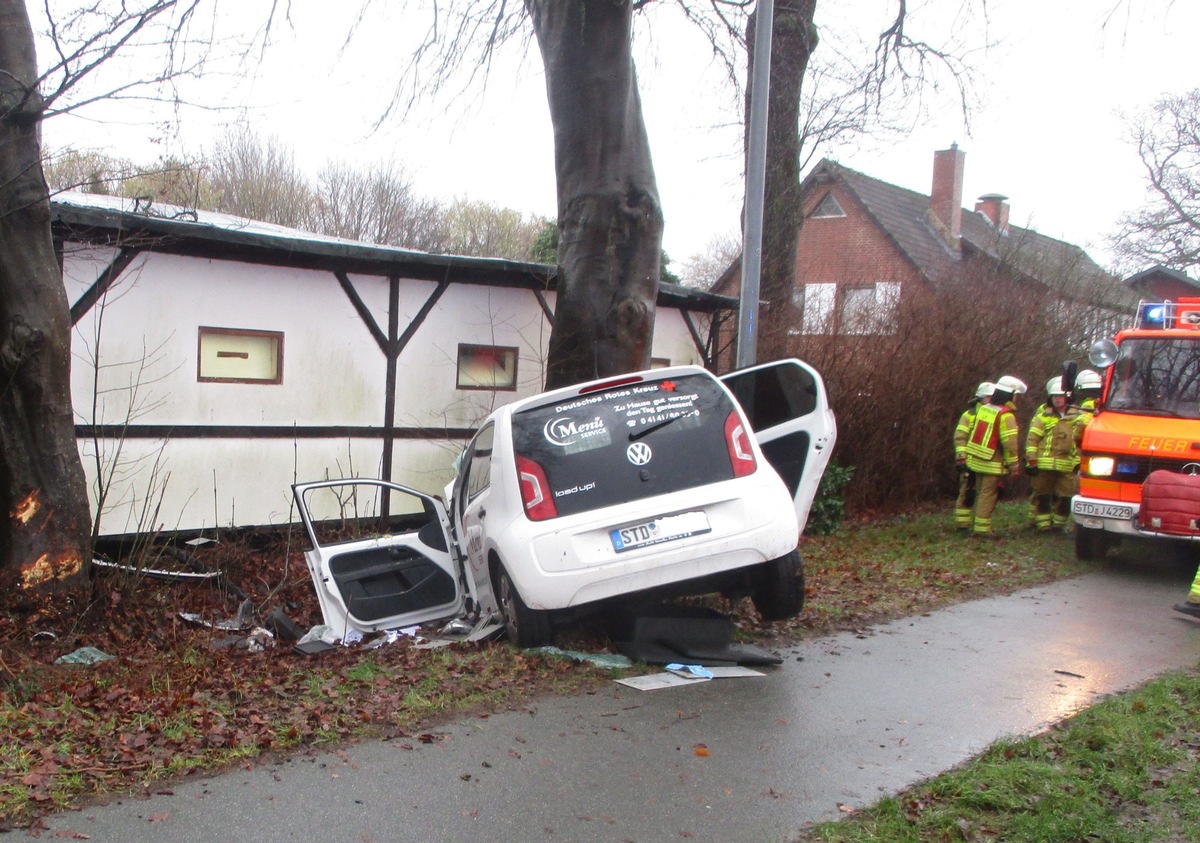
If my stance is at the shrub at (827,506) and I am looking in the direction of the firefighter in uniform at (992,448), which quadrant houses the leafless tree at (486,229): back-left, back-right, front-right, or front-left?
back-left

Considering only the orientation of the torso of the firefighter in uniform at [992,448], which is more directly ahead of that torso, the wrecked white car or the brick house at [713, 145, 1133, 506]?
the brick house

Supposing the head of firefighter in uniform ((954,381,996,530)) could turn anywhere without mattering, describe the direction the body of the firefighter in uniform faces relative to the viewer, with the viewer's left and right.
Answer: facing to the right of the viewer

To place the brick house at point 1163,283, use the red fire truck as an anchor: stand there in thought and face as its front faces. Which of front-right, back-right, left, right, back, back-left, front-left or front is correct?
back

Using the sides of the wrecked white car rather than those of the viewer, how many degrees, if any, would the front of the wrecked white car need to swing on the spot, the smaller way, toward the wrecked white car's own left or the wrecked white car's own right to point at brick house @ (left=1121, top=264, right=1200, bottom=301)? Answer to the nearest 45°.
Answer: approximately 45° to the wrecked white car's own right

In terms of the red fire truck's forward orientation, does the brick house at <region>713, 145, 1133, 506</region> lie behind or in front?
behind

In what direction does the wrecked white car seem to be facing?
away from the camera
